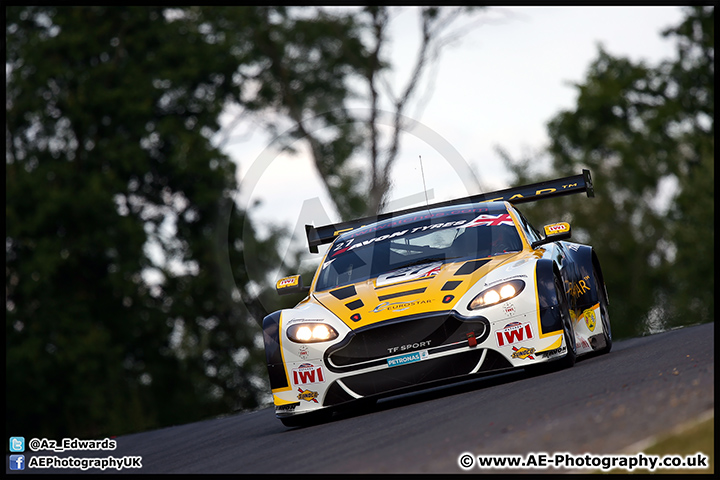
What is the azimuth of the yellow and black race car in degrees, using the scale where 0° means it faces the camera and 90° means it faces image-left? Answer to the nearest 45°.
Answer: approximately 0°
